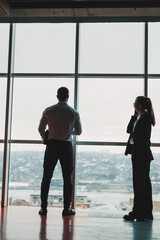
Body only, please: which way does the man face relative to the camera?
away from the camera

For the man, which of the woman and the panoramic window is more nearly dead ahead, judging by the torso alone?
the panoramic window

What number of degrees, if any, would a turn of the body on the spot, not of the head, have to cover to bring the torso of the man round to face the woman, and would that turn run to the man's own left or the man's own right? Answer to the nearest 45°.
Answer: approximately 90° to the man's own right

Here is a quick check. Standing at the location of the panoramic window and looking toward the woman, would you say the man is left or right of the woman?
right
